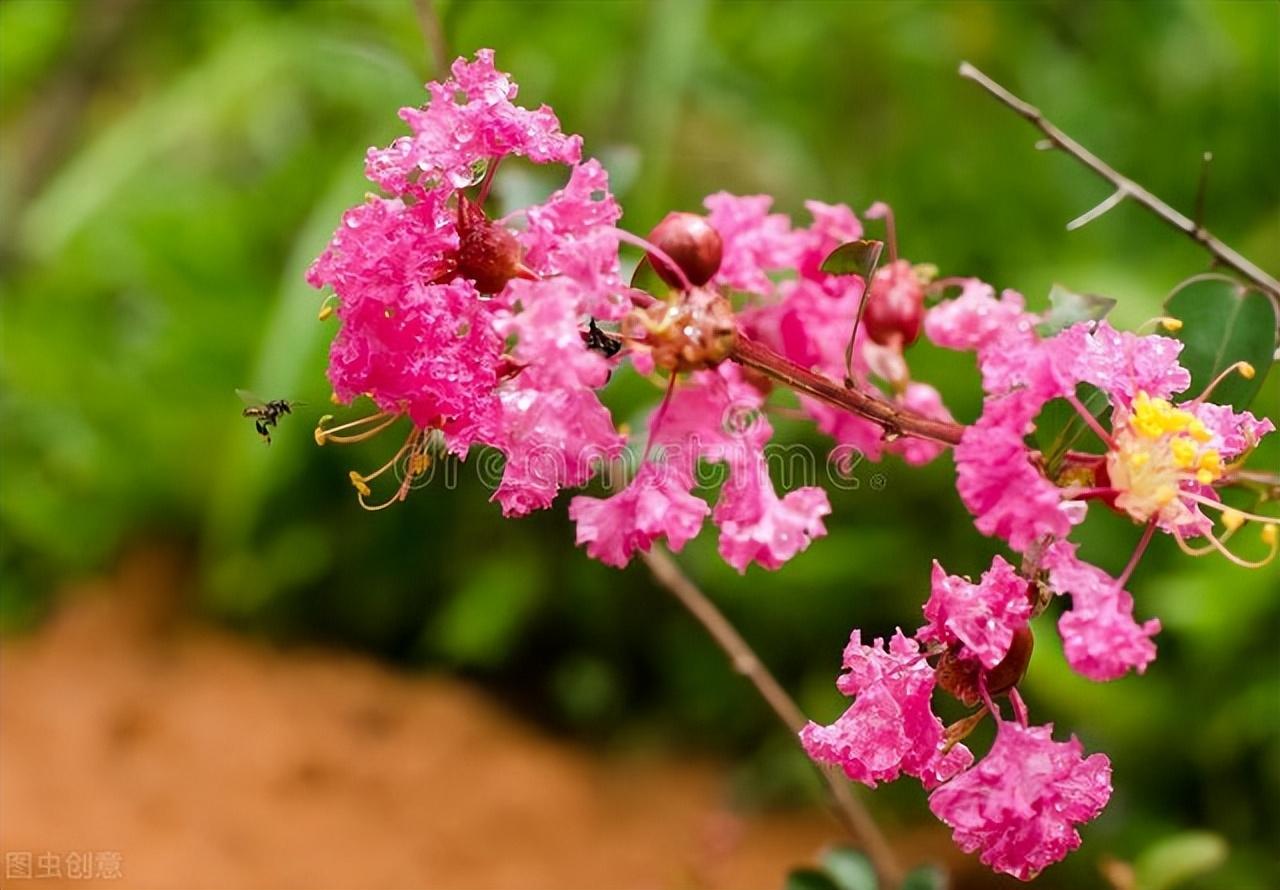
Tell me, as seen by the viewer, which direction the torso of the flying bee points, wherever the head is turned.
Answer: to the viewer's right
